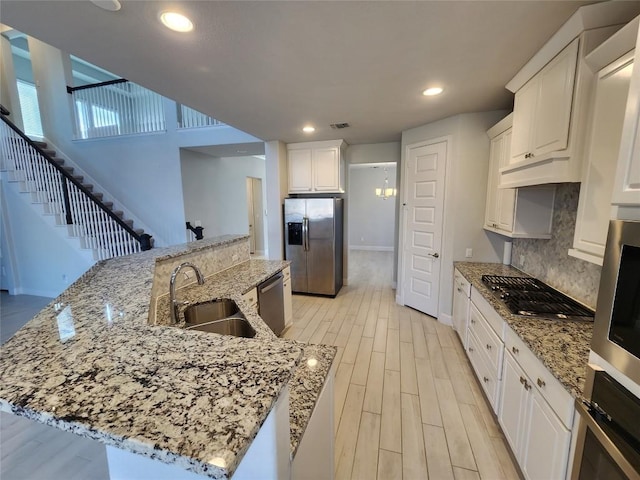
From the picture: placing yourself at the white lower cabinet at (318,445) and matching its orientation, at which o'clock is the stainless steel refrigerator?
The stainless steel refrigerator is roughly at 9 o'clock from the white lower cabinet.

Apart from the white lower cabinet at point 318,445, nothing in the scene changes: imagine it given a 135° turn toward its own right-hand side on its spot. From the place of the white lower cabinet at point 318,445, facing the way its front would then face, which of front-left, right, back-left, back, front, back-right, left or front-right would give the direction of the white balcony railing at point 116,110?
right

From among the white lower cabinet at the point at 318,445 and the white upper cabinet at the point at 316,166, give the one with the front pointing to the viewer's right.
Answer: the white lower cabinet

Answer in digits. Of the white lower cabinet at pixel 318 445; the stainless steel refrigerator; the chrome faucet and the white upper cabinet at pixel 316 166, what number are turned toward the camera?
2

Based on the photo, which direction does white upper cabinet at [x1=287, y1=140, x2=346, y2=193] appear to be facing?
toward the camera

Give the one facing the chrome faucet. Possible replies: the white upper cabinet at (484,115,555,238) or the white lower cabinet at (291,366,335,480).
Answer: the white upper cabinet

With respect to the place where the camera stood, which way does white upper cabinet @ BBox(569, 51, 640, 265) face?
facing the viewer and to the left of the viewer

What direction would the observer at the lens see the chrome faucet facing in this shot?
facing to the right of the viewer

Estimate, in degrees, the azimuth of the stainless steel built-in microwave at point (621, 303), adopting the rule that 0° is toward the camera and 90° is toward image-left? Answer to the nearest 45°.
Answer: approximately 45°

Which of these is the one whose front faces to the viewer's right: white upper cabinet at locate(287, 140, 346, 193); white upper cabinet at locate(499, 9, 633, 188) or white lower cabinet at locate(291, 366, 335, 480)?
the white lower cabinet

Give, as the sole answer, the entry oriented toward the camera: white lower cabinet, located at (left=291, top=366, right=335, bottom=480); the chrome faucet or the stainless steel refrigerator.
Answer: the stainless steel refrigerator

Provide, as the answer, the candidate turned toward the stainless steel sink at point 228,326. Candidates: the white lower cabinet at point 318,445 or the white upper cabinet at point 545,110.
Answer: the white upper cabinet

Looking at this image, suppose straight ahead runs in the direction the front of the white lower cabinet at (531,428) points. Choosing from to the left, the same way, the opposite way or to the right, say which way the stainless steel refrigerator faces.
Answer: to the left

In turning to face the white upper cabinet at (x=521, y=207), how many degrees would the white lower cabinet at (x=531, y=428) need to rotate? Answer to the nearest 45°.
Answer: approximately 135° to its right

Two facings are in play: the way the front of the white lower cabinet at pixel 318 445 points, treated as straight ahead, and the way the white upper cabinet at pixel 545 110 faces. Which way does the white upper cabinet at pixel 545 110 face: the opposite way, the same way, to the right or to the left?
the opposite way

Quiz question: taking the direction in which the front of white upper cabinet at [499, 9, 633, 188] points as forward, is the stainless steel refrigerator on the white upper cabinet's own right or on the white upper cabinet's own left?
on the white upper cabinet's own right

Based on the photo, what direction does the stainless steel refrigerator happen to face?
toward the camera

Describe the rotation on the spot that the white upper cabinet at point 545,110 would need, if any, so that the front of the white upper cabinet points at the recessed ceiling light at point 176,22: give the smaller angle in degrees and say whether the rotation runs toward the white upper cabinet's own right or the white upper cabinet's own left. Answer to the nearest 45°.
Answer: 0° — it already faces it

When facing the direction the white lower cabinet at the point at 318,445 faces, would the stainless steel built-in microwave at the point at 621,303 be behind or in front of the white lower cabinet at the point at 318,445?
in front

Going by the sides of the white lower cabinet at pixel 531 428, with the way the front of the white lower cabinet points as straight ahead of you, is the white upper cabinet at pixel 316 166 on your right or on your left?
on your right
